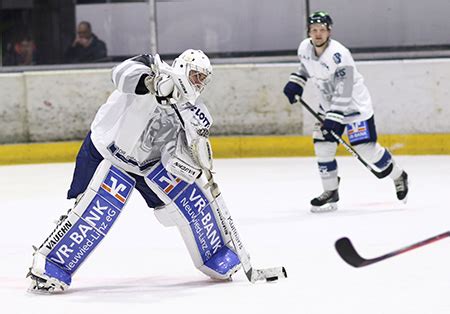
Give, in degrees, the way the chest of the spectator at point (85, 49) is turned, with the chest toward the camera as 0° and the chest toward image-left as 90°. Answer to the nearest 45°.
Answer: approximately 0°

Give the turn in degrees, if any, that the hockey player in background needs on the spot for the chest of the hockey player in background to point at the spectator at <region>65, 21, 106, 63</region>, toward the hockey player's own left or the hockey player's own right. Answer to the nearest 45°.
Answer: approximately 90° to the hockey player's own right

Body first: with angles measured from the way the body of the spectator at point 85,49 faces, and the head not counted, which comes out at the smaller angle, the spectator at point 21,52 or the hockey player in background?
the hockey player in background

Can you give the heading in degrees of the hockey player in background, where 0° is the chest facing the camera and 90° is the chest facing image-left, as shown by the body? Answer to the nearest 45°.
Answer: approximately 45°

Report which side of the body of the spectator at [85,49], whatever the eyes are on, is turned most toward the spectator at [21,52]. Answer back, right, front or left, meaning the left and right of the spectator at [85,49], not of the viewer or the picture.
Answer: right

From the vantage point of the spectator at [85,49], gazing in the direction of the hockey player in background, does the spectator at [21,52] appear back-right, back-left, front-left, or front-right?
back-right

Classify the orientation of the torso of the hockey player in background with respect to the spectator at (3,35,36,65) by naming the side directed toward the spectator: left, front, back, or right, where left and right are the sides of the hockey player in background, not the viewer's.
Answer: right
